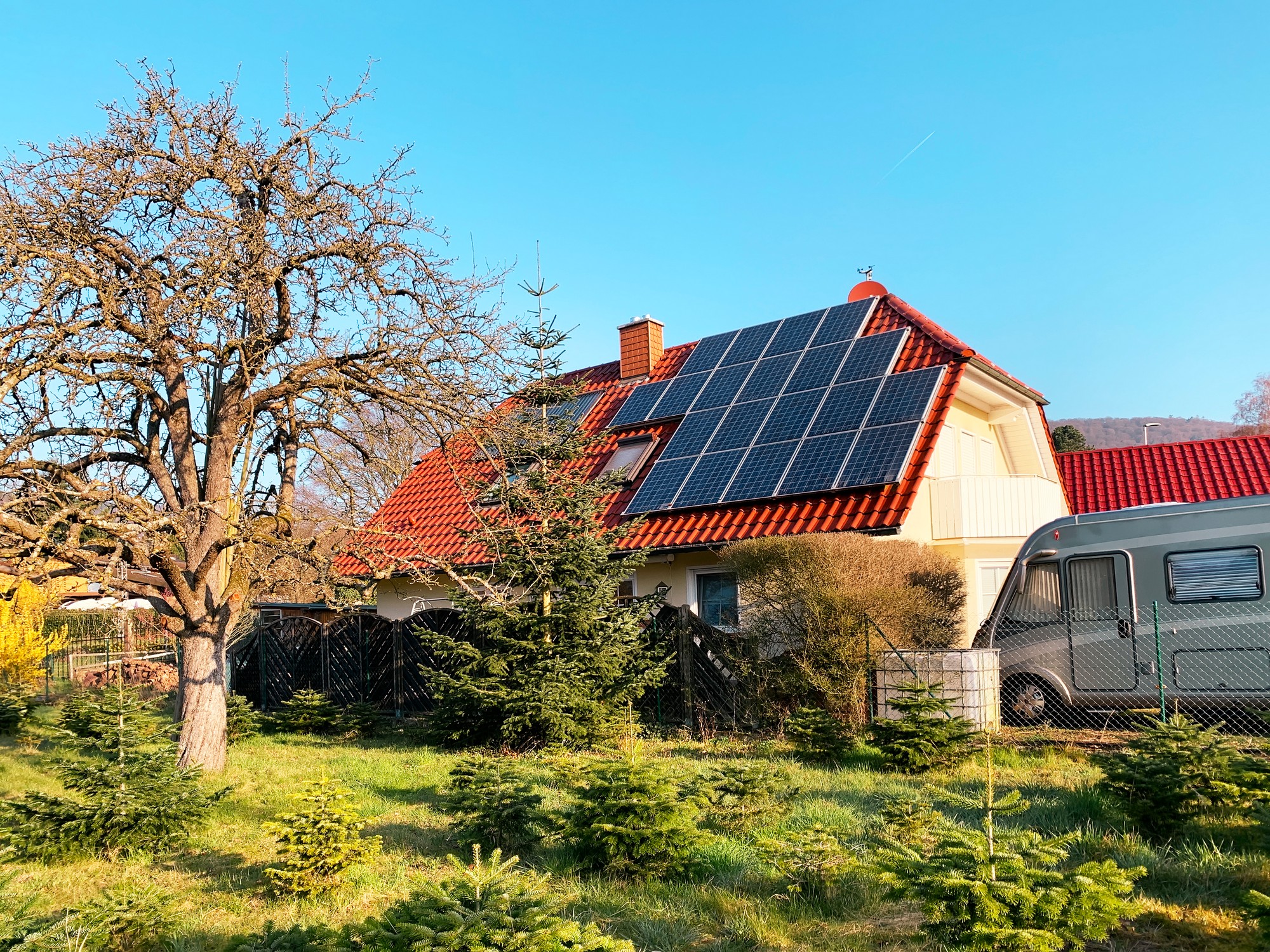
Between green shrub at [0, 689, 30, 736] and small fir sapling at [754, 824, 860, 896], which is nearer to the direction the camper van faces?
the green shrub

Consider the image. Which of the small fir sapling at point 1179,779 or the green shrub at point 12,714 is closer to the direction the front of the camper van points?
the green shrub

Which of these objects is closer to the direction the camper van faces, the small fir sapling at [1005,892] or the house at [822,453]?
the house

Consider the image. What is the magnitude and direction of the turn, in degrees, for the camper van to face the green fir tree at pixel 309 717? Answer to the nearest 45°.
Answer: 0° — it already faces it

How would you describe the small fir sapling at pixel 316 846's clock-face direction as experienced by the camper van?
The small fir sapling is roughly at 10 o'clock from the camper van.

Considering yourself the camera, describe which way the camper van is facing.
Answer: facing to the left of the viewer

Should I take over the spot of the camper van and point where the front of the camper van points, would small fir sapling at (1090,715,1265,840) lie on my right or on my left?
on my left

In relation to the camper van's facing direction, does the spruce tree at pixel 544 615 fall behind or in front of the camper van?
in front

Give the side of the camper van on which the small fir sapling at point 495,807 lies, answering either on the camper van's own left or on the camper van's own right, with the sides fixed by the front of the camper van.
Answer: on the camper van's own left

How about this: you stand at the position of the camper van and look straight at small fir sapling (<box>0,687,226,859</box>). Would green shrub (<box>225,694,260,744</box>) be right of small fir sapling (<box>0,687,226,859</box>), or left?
right

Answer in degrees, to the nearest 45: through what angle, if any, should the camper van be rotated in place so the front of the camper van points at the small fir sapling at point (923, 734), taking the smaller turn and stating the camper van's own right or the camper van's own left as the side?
approximately 45° to the camper van's own left
